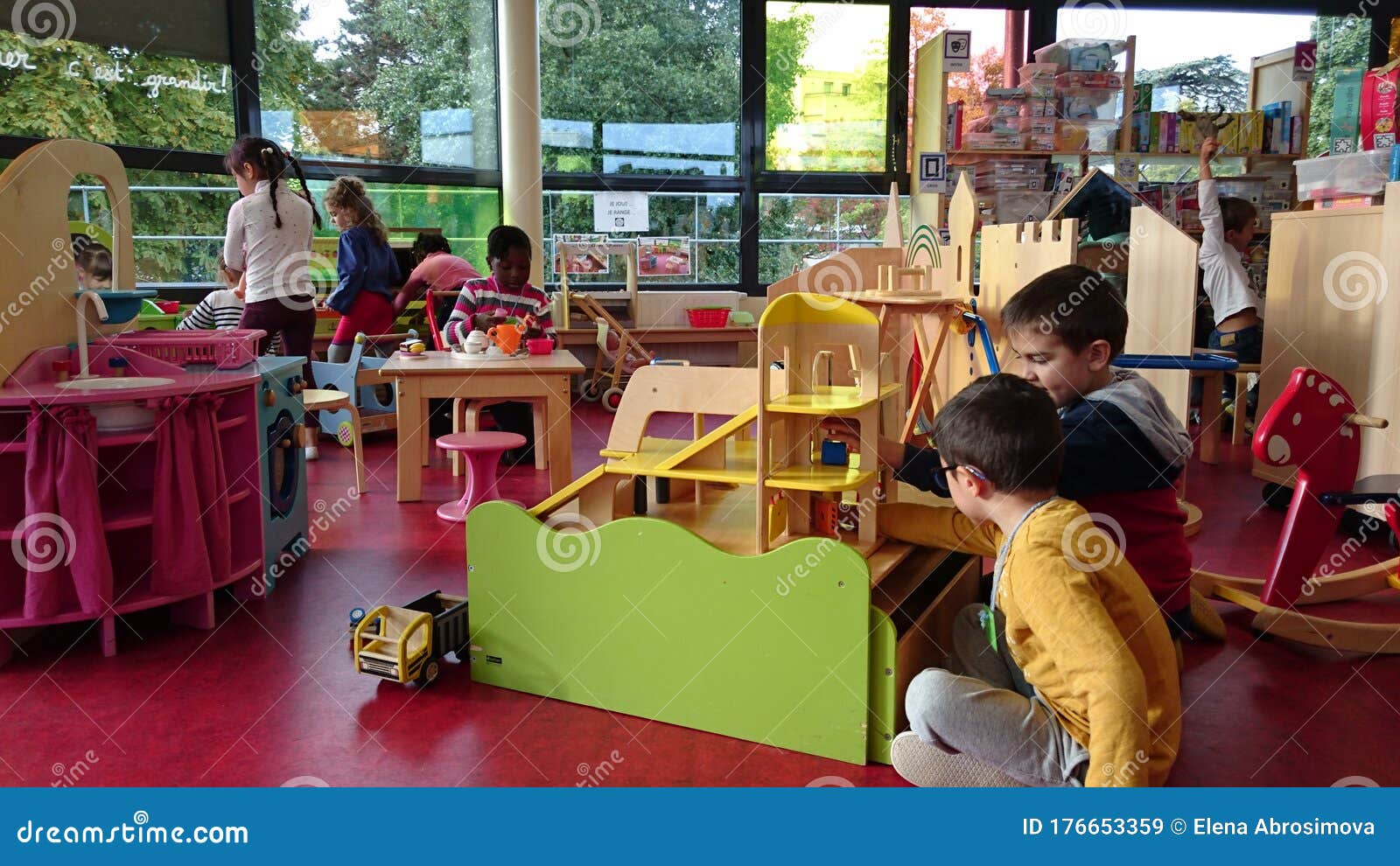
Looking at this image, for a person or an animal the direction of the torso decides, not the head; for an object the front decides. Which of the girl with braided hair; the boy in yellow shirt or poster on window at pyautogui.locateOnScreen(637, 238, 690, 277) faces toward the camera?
the poster on window

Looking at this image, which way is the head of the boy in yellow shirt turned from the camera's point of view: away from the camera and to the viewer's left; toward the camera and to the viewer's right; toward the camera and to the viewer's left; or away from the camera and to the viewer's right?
away from the camera and to the viewer's left

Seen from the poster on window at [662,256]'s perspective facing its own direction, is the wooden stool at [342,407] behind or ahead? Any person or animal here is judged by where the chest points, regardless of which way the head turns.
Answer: ahead

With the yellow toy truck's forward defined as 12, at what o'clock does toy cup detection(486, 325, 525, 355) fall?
The toy cup is roughly at 5 o'clock from the yellow toy truck.

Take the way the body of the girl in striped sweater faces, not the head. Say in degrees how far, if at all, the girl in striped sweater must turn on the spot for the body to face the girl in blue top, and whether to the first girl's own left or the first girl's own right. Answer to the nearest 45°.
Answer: approximately 135° to the first girl's own right

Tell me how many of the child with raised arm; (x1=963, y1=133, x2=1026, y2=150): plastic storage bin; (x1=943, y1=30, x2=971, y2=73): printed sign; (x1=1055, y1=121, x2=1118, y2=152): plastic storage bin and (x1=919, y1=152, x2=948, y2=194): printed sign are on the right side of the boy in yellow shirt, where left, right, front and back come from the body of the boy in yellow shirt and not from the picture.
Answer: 5

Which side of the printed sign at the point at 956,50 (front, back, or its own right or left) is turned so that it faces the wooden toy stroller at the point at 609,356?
right

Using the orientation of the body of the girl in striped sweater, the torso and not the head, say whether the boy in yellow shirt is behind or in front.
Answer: in front

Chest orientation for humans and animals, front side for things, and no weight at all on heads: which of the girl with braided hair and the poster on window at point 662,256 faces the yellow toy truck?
the poster on window
